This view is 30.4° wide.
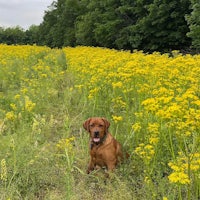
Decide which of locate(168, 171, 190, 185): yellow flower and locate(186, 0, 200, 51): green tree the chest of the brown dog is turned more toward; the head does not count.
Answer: the yellow flower

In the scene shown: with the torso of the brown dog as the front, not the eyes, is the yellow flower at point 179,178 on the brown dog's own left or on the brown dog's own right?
on the brown dog's own left

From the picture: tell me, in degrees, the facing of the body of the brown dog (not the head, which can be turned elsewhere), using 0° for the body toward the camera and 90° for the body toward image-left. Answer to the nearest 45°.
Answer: approximately 45°

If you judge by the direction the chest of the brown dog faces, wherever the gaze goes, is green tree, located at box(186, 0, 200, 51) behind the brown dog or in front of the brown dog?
behind
